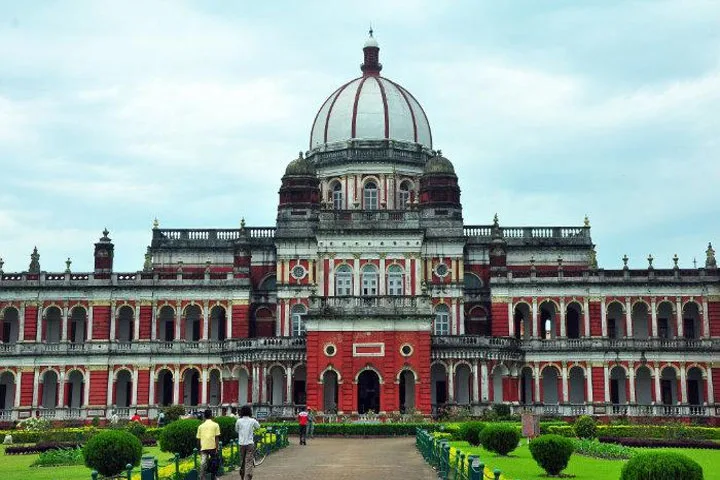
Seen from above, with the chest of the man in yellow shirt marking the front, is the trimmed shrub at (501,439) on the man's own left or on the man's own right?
on the man's own right

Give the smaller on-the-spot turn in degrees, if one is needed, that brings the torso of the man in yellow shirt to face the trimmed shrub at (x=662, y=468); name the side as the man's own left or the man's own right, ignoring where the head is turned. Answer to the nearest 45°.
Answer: approximately 135° to the man's own right

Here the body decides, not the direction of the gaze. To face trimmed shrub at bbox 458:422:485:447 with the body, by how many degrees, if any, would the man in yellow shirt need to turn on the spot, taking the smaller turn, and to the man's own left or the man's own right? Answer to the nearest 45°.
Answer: approximately 45° to the man's own right

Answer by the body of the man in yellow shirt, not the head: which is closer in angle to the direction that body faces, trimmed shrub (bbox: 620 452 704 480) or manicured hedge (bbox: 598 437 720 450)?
the manicured hedge

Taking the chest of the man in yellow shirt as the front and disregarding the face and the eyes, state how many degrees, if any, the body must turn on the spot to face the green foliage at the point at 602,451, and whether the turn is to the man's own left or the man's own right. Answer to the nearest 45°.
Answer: approximately 45° to the man's own right

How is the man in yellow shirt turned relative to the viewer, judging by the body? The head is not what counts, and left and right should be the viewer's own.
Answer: facing away from the viewer

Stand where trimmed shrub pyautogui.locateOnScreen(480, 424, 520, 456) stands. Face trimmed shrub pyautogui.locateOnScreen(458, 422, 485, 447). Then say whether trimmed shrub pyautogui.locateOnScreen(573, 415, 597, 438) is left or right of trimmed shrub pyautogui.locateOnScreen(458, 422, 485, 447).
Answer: right
